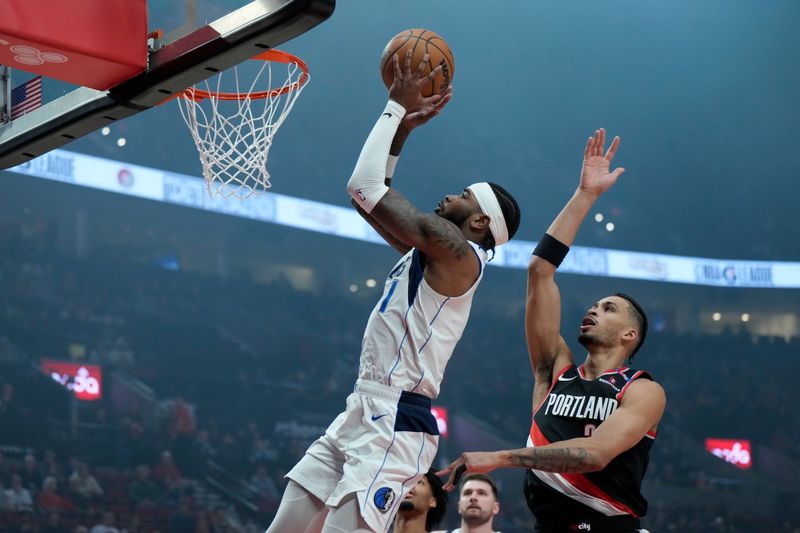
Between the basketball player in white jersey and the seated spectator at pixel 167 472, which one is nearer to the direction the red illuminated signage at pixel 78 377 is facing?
the basketball player in white jersey

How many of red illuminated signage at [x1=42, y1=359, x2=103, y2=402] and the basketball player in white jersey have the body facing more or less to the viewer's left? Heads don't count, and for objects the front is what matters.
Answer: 1

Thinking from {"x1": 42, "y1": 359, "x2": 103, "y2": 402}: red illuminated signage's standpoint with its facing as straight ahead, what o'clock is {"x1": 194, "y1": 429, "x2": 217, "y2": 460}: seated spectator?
The seated spectator is roughly at 9 o'clock from the red illuminated signage.

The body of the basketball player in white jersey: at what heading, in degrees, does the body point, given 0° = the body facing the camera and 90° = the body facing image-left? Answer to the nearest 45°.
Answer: approximately 90°

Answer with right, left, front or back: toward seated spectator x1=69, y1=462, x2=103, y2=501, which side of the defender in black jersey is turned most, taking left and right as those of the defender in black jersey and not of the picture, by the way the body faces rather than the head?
right

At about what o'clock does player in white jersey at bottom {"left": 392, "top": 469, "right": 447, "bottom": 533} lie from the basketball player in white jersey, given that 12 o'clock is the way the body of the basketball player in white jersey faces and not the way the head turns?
The player in white jersey at bottom is roughly at 3 o'clock from the basketball player in white jersey.

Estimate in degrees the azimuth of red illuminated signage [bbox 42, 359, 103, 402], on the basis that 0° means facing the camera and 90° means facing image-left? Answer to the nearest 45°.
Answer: approximately 0°

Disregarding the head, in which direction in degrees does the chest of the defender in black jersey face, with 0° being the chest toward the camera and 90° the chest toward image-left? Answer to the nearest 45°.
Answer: approximately 45°
